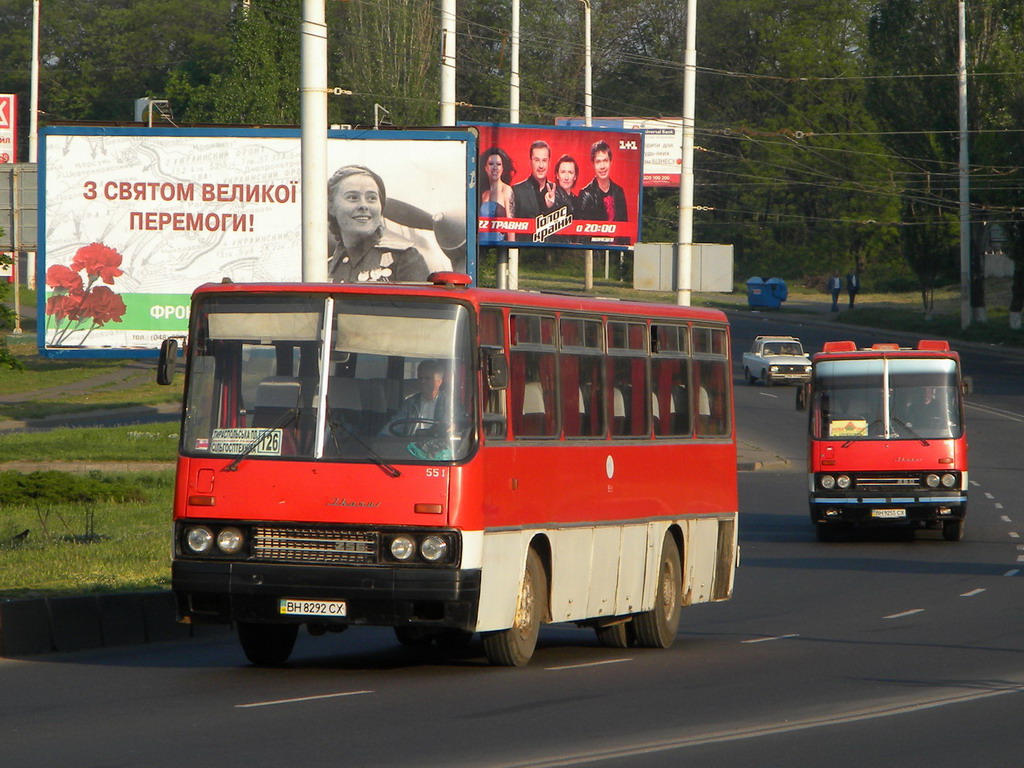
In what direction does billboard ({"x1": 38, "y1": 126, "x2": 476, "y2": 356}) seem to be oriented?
toward the camera

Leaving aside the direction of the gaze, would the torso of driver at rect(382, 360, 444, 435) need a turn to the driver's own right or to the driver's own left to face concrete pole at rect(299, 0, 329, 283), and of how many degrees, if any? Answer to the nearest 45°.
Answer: approximately 135° to the driver's own right

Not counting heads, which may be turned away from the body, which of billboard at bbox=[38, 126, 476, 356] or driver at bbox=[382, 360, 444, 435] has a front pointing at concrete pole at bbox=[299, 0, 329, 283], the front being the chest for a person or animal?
the billboard

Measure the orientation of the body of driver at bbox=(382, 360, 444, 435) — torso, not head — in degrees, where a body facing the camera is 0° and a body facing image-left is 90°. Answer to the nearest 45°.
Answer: approximately 45°

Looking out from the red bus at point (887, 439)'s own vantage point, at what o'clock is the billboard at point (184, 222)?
The billboard is roughly at 4 o'clock from the red bus.

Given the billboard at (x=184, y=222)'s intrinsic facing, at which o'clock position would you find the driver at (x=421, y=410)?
The driver is roughly at 12 o'clock from the billboard.

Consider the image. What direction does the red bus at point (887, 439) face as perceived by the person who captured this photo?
facing the viewer

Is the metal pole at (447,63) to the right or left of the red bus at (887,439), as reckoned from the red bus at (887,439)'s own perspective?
on its right

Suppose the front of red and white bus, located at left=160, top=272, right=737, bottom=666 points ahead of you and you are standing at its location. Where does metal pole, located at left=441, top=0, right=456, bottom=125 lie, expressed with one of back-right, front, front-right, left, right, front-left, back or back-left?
back-right

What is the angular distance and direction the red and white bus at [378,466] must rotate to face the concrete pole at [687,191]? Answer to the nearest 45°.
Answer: approximately 135° to its right

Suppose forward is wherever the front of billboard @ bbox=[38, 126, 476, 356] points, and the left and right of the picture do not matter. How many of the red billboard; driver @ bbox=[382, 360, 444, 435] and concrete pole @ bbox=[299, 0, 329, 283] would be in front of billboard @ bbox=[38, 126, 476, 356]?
2

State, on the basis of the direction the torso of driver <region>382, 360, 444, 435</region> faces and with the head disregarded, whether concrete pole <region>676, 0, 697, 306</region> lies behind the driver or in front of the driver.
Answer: behind

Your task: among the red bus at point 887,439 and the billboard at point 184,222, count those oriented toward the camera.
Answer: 2

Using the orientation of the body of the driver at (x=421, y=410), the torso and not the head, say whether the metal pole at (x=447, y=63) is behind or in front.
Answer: behind

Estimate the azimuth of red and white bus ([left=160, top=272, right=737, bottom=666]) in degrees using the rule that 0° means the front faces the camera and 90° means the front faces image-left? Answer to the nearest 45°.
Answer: approximately 45°
